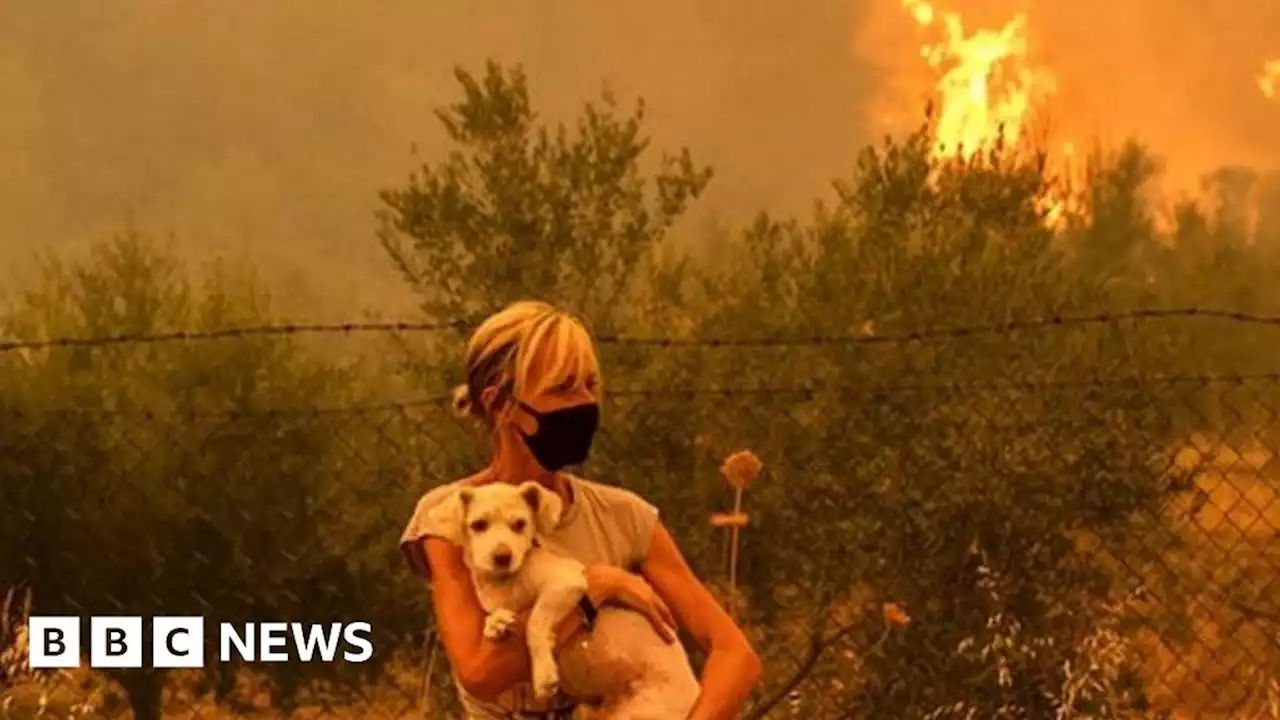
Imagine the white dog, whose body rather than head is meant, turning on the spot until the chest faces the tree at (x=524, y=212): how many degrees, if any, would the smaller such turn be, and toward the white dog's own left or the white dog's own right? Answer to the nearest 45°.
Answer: approximately 135° to the white dog's own right

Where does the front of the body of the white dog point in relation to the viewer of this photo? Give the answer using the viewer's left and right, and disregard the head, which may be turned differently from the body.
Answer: facing the viewer and to the left of the viewer

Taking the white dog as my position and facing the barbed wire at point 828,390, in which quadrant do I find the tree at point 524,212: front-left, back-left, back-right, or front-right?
front-left

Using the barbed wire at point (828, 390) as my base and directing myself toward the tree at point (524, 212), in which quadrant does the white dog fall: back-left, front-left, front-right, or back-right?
back-left
